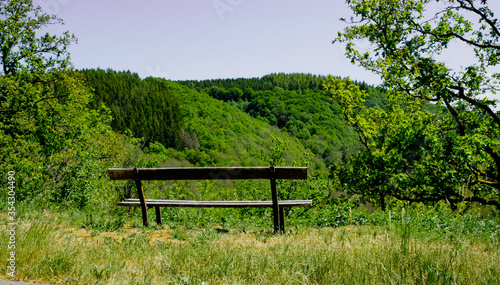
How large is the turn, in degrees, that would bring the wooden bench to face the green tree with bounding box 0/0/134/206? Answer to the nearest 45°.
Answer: approximately 45° to its left

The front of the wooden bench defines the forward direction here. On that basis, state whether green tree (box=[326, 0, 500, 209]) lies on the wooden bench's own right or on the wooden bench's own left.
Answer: on the wooden bench's own right

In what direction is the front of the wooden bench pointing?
away from the camera
